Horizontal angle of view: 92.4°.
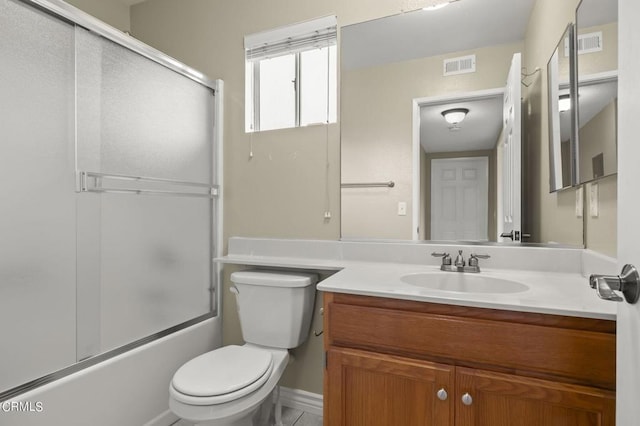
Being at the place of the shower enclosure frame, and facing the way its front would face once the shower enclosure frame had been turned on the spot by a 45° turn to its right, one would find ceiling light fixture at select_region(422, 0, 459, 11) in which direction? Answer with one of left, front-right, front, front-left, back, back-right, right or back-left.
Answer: front-left

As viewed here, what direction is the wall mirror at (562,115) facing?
to the viewer's left

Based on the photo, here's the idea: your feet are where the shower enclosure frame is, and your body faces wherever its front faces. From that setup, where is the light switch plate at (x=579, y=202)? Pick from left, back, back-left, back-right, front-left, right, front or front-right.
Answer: front

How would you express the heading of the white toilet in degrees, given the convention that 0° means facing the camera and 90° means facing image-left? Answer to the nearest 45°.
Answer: approximately 45°

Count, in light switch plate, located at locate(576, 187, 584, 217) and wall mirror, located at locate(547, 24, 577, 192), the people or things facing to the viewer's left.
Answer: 2

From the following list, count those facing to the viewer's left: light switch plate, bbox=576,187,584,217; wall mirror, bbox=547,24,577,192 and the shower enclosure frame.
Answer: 2

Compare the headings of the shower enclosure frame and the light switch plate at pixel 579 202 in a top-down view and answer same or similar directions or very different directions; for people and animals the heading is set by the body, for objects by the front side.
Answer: very different directions

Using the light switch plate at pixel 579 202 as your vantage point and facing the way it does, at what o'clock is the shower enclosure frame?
The shower enclosure frame is roughly at 11 o'clock from the light switch plate.

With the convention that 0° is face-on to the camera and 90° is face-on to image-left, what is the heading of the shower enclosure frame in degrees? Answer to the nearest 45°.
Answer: approximately 315°

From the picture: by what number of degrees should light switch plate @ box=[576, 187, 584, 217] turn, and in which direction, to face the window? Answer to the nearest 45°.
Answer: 0° — it already faces it

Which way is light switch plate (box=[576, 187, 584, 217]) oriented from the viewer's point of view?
to the viewer's left

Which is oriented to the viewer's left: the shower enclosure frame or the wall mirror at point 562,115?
the wall mirror

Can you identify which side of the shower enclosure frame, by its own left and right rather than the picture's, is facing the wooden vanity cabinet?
front

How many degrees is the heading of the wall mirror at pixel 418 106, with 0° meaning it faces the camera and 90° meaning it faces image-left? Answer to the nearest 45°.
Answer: approximately 45°

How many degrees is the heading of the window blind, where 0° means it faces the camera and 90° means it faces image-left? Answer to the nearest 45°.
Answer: approximately 45°

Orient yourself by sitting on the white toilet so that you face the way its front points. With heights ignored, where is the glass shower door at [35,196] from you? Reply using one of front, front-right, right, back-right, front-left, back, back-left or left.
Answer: front-right

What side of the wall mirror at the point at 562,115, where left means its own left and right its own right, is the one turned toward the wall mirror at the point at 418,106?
front

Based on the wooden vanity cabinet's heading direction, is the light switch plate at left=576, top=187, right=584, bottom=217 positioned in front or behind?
behind
